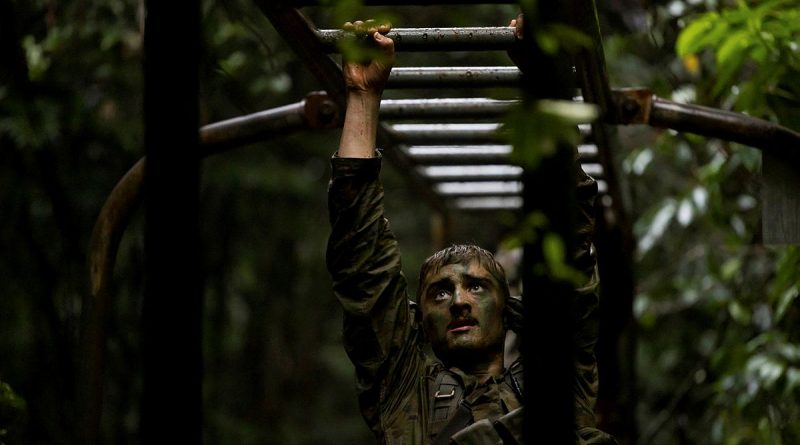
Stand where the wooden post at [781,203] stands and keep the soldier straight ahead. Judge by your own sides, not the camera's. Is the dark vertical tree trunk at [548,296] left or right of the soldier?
left

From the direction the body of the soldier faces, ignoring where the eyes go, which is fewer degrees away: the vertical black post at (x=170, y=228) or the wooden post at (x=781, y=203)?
the vertical black post

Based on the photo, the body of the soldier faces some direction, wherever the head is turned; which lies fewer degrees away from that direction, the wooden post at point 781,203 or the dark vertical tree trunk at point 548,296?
the dark vertical tree trunk

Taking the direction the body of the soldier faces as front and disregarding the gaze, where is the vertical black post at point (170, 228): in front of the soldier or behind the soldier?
in front

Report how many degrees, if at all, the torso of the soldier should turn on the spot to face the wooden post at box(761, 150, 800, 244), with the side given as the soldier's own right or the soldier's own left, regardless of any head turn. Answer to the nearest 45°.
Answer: approximately 135° to the soldier's own left

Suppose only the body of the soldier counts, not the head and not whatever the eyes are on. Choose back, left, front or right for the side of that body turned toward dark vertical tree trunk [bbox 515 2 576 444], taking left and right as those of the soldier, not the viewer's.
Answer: front

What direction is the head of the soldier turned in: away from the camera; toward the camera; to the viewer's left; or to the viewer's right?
toward the camera

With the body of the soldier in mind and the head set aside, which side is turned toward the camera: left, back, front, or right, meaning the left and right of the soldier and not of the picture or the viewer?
front
